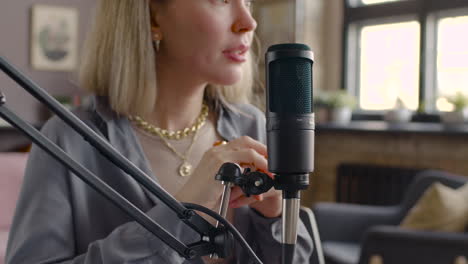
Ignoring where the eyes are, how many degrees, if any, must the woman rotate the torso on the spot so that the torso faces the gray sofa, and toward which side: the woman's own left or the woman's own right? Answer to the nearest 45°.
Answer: approximately 90° to the woman's own left

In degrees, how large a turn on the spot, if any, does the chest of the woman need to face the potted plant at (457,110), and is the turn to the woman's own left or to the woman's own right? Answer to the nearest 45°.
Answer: approximately 90° to the woman's own left

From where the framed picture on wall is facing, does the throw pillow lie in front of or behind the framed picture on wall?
in front

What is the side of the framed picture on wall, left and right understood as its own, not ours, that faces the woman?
front

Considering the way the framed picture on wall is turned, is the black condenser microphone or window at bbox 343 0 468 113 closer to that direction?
the black condenser microphone

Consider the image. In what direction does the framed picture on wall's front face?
toward the camera

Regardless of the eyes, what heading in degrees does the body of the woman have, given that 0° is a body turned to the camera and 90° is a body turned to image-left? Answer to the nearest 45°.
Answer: approximately 315°

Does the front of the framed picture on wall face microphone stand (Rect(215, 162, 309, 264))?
yes

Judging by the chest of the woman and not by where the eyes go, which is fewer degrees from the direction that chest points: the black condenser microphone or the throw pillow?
the black condenser microphone

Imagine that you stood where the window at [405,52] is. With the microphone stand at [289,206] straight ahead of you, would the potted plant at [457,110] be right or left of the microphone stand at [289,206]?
left
